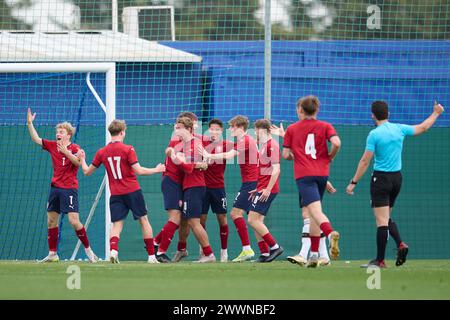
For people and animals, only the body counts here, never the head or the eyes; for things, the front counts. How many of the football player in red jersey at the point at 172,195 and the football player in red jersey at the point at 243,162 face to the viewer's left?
1

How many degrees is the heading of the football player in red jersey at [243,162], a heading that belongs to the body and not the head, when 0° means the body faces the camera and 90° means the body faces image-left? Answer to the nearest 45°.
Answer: approximately 90°

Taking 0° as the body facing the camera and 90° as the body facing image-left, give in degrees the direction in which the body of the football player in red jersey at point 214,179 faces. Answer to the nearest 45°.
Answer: approximately 0°

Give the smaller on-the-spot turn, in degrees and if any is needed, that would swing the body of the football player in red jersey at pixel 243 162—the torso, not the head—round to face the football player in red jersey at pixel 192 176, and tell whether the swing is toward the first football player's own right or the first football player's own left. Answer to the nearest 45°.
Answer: approximately 45° to the first football player's own left

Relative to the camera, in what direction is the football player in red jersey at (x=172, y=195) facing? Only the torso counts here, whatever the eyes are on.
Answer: to the viewer's right

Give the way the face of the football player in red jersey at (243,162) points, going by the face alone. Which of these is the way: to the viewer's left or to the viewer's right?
to the viewer's left
